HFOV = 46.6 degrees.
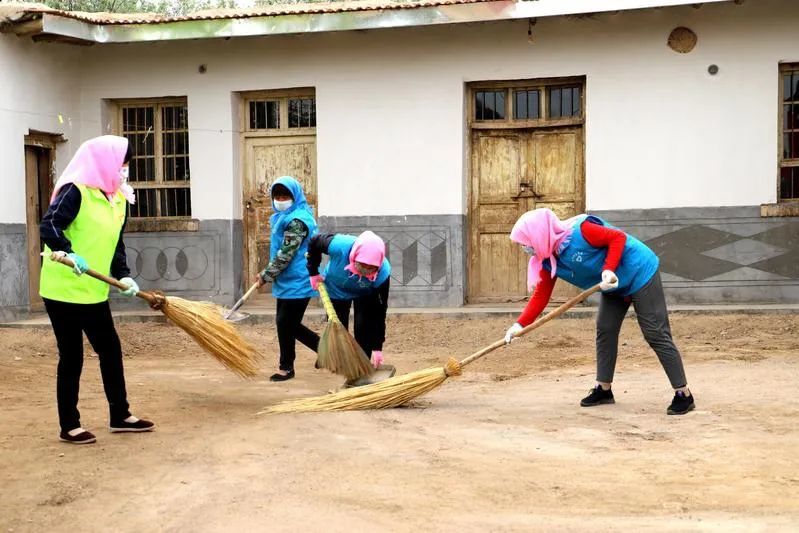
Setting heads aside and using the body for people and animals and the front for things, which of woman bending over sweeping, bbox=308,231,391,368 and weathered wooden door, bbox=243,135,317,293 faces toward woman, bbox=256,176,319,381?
the weathered wooden door

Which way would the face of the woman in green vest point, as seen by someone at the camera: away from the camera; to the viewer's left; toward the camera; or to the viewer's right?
to the viewer's right

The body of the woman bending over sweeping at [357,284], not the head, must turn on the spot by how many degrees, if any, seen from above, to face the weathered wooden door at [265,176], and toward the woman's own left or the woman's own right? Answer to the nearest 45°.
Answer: approximately 180°

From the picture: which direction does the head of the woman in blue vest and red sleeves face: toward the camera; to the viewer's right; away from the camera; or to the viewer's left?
to the viewer's left

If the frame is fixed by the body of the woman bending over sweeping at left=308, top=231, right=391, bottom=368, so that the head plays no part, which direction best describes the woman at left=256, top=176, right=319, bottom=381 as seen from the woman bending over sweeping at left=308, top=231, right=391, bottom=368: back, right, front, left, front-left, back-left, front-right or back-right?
back-right

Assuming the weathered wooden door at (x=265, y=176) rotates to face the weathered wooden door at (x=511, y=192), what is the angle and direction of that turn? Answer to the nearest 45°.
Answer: approximately 90° to its left

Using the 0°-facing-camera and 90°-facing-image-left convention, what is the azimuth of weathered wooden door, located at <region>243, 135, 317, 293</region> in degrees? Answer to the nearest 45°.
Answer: approximately 0°

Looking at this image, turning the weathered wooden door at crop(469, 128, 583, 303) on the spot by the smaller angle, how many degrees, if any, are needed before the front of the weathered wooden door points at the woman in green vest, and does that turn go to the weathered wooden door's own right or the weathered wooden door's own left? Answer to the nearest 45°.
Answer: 0° — it already faces them

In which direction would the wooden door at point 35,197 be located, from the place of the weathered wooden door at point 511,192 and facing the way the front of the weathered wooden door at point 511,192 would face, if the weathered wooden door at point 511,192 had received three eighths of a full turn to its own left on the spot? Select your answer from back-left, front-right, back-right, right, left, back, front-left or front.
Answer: back-left
